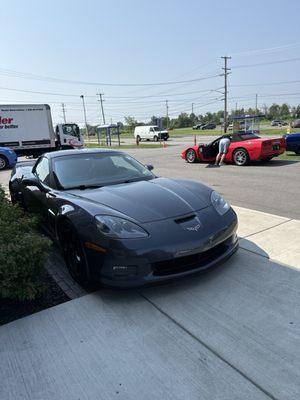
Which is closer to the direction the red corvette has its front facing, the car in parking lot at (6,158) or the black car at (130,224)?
the car in parking lot

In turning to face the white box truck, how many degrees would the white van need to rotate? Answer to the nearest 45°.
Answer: approximately 45° to its right

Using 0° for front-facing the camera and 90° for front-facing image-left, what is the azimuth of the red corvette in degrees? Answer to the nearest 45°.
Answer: approximately 135°

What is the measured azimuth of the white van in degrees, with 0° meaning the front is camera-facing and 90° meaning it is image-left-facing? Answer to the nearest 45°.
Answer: approximately 315°

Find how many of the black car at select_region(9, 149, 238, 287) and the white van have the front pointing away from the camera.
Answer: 0

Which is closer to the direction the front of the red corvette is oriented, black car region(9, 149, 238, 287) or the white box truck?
the white box truck

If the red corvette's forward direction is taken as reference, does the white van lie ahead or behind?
ahead

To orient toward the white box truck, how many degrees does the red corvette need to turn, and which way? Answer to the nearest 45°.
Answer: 0° — it already faces it
